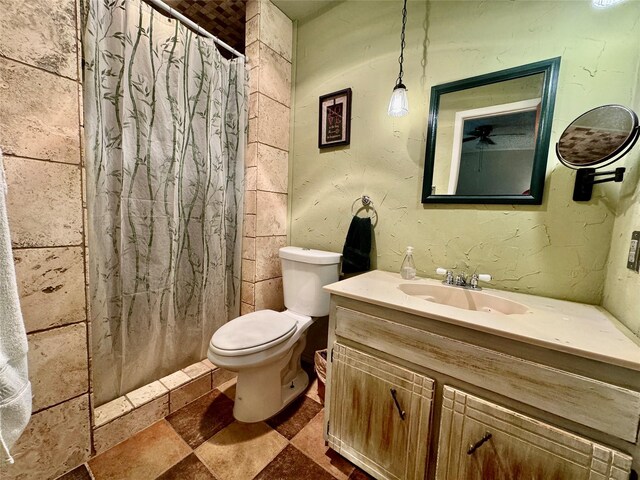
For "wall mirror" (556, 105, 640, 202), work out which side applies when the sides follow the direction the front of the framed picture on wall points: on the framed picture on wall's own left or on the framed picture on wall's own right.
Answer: on the framed picture on wall's own left

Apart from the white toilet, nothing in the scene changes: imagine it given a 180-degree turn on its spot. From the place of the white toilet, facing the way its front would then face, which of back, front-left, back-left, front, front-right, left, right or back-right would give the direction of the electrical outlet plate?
right

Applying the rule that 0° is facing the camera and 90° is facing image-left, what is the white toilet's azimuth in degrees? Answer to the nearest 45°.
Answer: approximately 45°

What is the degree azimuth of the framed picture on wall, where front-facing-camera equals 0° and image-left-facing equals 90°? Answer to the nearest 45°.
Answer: approximately 45°

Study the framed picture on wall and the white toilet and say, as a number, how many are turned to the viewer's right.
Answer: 0
